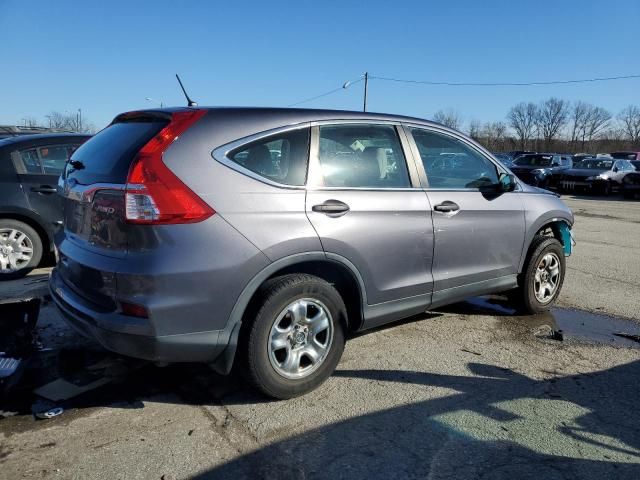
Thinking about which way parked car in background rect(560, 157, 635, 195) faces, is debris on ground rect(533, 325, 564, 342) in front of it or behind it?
in front

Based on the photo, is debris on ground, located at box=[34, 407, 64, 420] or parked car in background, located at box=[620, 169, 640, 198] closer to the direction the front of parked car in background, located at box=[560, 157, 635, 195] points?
the debris on ground

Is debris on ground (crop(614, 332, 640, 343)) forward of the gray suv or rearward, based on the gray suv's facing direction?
forward

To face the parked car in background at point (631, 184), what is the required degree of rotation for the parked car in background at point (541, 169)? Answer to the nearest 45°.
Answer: approximately 90° to its left

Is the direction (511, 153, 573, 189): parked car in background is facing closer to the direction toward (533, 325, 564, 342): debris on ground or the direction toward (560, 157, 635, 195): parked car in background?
the debris on ground

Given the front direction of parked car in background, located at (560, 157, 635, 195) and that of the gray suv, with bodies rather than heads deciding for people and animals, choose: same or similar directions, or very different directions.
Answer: very different directions

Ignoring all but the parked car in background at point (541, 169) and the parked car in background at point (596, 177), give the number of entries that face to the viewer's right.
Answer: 0

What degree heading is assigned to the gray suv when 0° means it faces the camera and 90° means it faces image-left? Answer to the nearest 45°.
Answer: approximately 225°

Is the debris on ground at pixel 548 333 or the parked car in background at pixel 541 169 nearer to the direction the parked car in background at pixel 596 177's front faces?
the debris on ground

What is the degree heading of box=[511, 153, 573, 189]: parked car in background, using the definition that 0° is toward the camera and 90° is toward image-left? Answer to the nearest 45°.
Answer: approximately 45°

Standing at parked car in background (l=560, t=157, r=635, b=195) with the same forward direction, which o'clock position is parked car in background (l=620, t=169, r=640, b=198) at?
parked car in background (l=620, t=169, r=640, b=198) is roughly at 8 o'clock from parked car in background (l=560, t=157, r=635, b=195).

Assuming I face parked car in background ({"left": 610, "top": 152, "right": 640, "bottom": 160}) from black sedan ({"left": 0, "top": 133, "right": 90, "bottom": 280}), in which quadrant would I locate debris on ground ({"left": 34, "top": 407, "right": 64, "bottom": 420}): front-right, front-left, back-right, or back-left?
back-right
